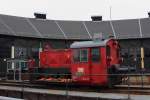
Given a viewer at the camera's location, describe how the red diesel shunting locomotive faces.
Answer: facing away from the viewer and to the left of the viewer
